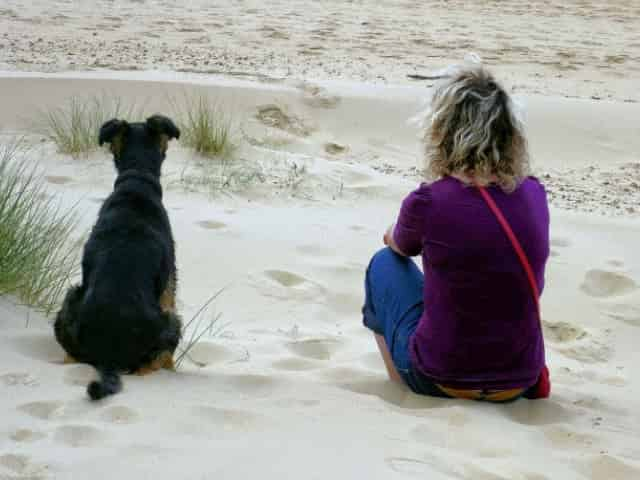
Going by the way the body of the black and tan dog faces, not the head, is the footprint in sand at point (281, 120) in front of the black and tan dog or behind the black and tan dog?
in front

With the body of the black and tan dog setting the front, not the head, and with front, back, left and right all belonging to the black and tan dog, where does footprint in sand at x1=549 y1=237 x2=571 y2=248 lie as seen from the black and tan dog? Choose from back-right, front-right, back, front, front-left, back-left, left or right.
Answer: front-right

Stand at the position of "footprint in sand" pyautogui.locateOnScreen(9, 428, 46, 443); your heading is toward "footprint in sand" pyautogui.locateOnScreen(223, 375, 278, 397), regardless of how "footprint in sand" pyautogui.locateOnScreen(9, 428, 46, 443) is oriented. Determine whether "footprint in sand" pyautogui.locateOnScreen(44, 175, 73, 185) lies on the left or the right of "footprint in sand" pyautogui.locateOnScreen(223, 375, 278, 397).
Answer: left

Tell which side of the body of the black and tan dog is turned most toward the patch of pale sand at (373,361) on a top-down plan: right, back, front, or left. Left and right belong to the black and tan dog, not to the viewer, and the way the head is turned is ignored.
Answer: right

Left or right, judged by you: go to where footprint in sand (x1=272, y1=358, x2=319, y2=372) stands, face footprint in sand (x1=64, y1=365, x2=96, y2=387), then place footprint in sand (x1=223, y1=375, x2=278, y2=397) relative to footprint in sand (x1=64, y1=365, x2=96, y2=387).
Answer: left

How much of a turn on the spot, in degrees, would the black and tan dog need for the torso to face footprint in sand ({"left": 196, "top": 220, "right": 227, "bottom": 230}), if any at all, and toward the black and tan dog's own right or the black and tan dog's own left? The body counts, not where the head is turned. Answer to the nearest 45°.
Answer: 0° — it already faces it

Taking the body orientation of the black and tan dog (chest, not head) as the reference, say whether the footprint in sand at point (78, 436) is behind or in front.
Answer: behind

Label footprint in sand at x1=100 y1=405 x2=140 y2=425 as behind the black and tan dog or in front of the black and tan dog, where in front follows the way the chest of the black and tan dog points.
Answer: behind

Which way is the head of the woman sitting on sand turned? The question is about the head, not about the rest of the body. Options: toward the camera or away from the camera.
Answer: away from the camera

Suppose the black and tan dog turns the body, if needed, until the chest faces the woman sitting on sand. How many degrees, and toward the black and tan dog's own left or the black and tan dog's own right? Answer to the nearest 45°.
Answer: approximately 90° to the black and tan dog's own right

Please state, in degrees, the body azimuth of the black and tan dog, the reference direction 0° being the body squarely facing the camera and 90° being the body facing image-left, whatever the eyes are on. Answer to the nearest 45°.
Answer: approximately 180°
